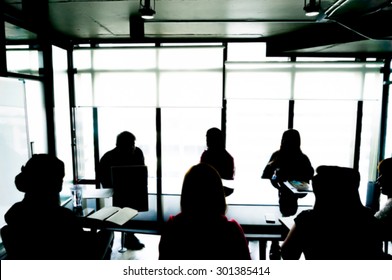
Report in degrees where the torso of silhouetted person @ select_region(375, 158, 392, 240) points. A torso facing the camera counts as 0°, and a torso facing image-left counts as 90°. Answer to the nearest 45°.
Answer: approximately 90°

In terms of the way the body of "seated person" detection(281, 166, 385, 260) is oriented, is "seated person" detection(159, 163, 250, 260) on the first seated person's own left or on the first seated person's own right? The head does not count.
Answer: on the first seated person's own left

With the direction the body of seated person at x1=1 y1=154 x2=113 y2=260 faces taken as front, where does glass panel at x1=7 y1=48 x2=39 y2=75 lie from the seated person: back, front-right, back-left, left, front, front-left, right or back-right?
front-left

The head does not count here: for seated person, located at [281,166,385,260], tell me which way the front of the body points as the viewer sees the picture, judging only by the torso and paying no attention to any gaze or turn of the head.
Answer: away from the camera

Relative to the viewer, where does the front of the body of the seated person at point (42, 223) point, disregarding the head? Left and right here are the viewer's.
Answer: facing away from the viewer and to the right of the viewer

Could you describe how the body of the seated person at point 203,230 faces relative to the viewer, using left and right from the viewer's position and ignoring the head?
facing away from the viewer

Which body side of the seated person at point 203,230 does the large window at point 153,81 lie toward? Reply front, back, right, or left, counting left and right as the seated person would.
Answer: front

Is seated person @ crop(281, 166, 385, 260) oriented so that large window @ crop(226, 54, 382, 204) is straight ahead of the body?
yes

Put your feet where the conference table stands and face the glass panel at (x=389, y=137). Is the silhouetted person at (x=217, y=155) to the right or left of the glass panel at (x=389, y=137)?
left

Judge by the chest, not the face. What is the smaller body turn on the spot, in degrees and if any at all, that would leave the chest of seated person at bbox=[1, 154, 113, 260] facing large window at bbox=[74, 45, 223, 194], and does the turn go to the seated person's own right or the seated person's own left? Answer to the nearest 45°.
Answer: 0° — they already face it

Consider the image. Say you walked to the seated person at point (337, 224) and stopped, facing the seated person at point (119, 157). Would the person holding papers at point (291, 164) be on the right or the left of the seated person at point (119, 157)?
right

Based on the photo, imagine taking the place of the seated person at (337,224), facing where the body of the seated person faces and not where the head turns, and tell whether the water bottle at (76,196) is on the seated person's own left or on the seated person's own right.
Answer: on the seated person's own left

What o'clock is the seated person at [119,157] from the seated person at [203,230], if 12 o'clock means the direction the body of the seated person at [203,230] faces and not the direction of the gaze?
the seated person at [119,157] is roughly at 11 o'clock from the seated person at [203,230].

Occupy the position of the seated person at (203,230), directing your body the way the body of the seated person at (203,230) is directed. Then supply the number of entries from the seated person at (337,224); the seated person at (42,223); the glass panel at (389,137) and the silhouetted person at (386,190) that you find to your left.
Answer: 1

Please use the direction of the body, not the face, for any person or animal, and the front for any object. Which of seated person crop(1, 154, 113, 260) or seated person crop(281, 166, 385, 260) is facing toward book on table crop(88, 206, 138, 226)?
seated person crop(1, 154, 113, 260)

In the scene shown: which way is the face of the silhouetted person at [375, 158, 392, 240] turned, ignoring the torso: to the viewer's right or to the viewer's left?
to the viewer's left
